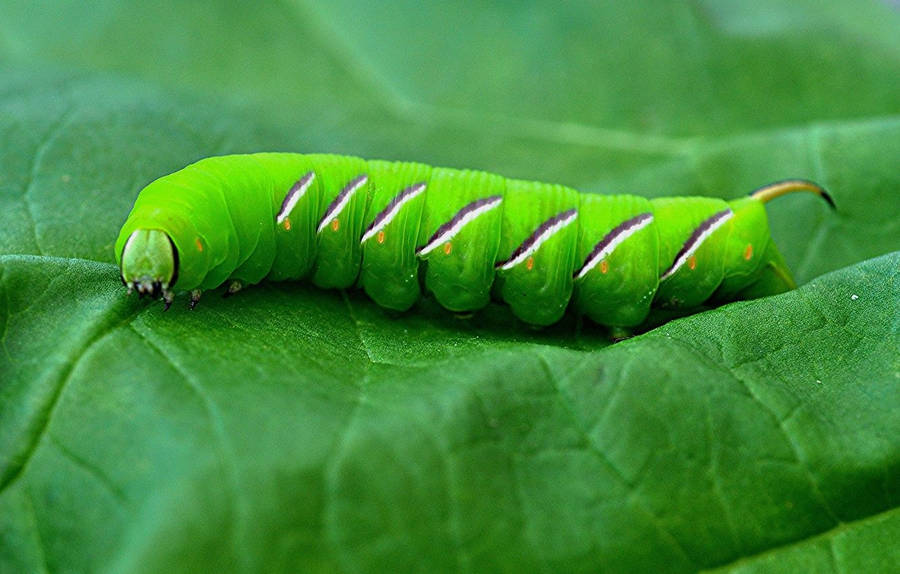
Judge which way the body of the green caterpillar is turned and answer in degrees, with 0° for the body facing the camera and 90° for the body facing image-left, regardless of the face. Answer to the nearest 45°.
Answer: approximately 90°
